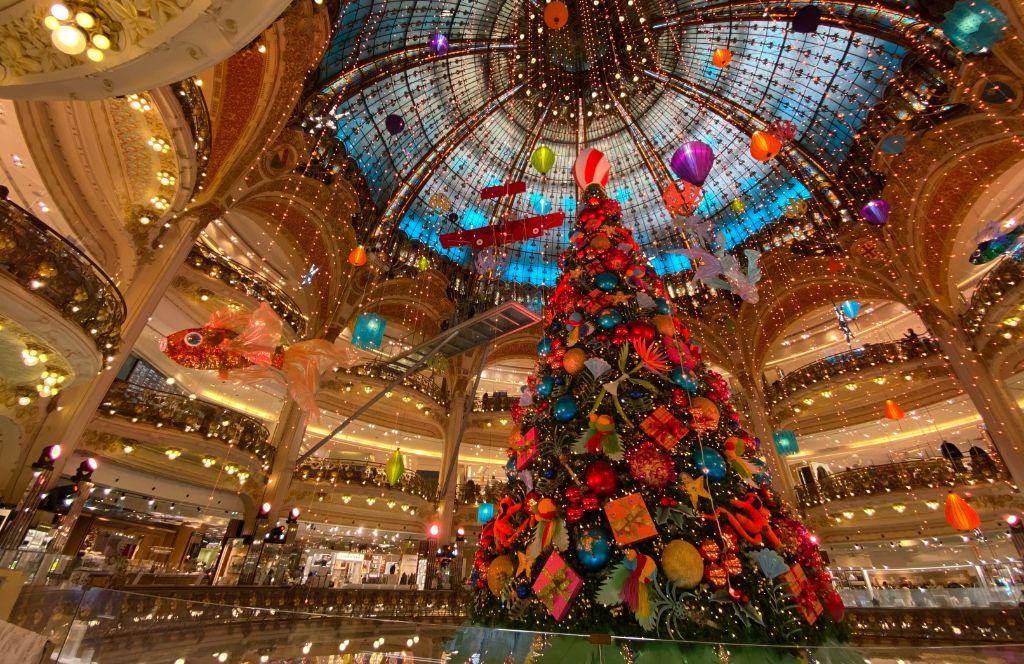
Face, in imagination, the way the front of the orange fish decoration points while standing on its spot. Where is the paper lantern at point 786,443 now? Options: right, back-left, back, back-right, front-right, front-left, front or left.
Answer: back

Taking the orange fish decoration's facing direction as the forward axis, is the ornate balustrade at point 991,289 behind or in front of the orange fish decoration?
behind

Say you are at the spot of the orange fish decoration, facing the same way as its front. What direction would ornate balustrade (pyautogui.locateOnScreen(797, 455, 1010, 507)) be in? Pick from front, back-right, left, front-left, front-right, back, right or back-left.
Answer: back

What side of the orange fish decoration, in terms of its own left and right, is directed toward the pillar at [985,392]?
back

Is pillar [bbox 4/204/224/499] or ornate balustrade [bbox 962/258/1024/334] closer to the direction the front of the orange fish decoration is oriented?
the pillar

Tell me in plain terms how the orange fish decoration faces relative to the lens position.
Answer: facing to the left of the viewer

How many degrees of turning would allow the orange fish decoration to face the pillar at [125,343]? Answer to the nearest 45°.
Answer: approximately 45° to its right
